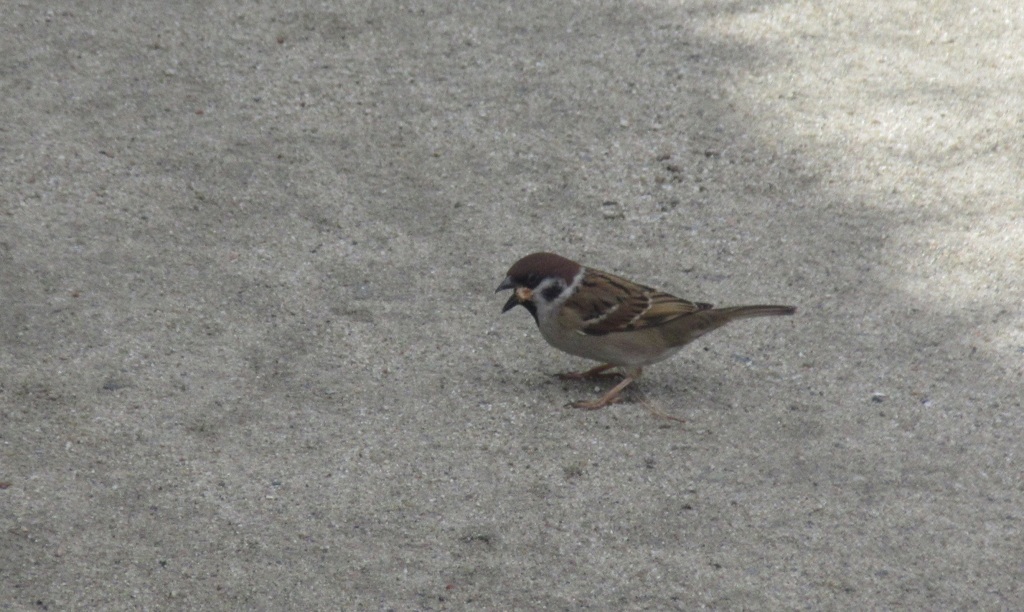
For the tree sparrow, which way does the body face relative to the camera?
to the viewer's left
